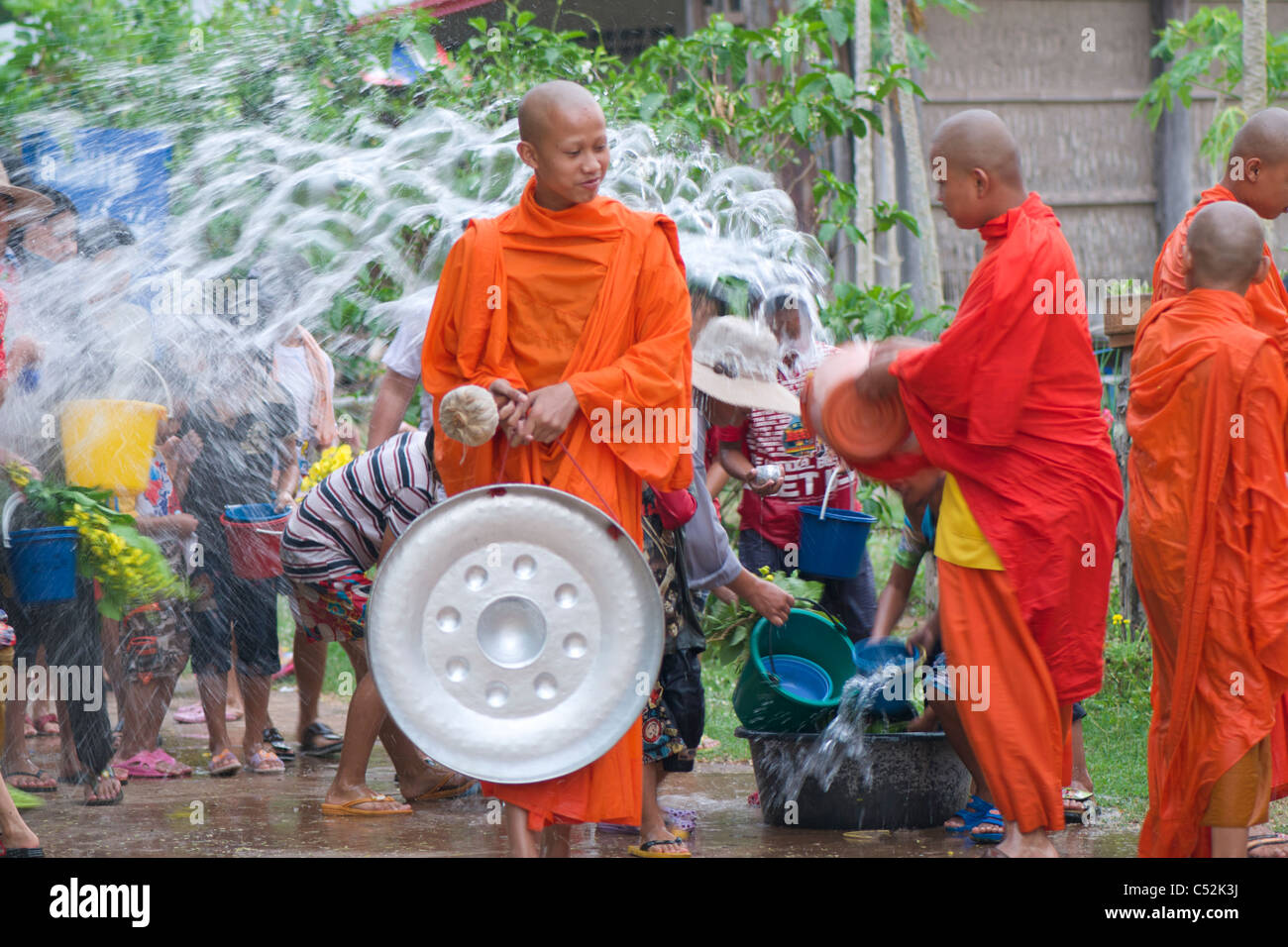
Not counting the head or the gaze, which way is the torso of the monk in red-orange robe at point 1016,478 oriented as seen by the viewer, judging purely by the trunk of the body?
to the viewer's left

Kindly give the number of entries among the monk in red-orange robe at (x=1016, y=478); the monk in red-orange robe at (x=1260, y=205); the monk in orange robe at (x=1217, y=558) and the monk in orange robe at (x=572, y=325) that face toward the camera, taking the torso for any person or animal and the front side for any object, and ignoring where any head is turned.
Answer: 1

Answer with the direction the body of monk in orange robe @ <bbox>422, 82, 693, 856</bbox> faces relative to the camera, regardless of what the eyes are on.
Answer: toward the camera

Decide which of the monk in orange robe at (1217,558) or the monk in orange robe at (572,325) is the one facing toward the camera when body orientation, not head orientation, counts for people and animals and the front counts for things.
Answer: the monk in orange robe at (572,325)

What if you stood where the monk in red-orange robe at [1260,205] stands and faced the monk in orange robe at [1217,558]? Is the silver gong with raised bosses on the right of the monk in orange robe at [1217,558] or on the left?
right

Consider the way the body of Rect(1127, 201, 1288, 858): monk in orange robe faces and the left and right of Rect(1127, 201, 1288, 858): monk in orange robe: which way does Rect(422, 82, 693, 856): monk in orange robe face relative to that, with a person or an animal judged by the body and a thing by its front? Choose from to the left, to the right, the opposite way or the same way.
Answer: the opposite way

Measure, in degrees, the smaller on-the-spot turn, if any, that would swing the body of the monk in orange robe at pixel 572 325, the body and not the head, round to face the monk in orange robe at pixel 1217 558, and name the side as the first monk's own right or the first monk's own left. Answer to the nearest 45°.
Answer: approximately 90° to the first monk's own left

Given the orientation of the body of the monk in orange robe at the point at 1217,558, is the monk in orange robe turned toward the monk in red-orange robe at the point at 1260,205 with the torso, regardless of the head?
yes

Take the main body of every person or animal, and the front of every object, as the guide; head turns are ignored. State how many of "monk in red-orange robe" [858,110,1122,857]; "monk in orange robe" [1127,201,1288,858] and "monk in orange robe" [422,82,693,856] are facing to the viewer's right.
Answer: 0

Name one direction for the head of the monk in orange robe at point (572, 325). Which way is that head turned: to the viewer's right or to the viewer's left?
to the viewer's right

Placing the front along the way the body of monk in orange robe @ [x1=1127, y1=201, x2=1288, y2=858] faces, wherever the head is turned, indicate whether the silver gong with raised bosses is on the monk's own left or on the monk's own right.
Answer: on the monk's own left

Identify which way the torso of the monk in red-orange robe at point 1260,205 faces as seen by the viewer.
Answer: to the viewer's right

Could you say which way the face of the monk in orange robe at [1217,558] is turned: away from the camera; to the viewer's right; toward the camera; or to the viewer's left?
away from the camera

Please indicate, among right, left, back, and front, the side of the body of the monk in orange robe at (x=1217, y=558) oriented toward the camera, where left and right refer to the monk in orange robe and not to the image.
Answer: back

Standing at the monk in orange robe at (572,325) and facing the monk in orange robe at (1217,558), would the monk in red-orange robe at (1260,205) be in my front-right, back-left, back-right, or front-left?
front-left

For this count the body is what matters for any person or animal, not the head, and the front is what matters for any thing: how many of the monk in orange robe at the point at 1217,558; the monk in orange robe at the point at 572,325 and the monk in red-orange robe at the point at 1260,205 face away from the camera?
1

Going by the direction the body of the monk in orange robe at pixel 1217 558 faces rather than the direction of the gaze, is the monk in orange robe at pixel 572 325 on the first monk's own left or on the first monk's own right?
on the first monk's own left
